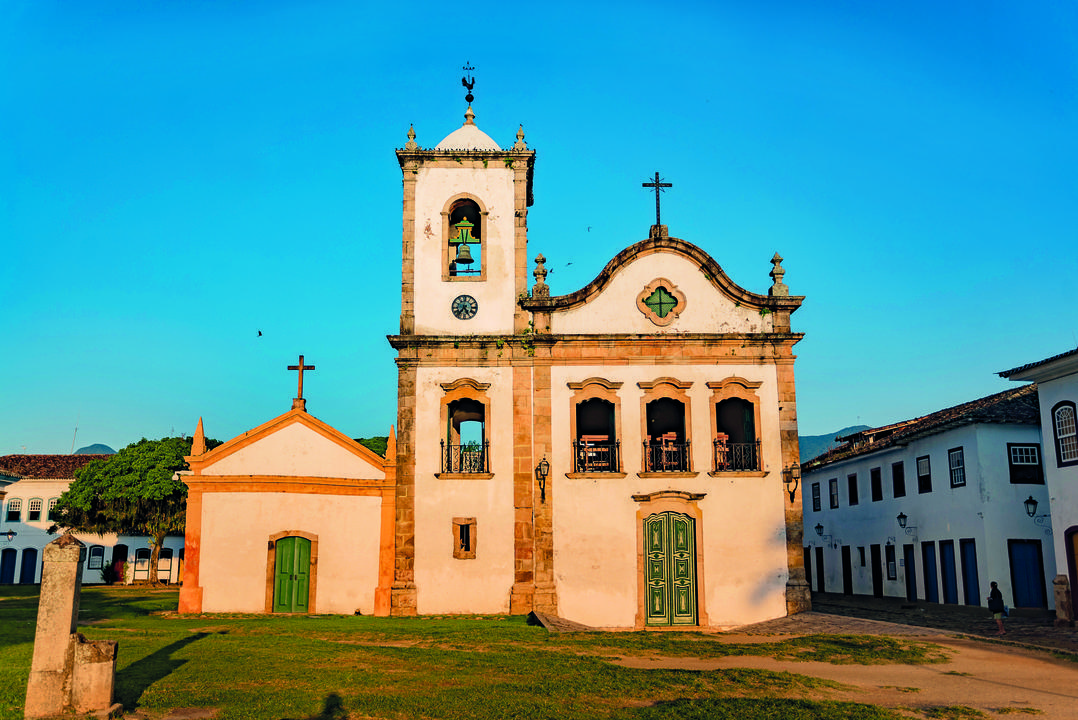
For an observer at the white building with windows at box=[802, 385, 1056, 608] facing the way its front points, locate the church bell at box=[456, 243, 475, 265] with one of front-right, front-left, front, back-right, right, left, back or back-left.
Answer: front

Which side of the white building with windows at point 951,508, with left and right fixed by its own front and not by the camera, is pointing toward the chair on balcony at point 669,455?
front

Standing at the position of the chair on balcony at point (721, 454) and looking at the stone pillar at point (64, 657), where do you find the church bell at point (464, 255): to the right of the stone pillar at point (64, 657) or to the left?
right

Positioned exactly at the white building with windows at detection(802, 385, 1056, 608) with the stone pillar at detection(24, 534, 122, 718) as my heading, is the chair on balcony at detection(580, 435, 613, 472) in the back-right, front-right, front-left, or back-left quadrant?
front-right

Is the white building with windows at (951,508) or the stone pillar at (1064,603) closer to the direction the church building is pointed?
the stone pillar

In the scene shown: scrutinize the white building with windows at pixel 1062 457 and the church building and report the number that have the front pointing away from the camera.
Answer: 0

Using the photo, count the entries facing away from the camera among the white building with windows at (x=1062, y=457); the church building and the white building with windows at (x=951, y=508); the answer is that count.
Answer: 0

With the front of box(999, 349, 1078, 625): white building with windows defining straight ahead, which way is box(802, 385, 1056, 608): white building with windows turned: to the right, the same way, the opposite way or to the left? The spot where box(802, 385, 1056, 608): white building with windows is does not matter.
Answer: the same way

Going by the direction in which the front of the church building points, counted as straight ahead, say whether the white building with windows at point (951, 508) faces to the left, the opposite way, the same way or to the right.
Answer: to the right

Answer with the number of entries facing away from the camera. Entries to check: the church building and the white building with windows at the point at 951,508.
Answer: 0

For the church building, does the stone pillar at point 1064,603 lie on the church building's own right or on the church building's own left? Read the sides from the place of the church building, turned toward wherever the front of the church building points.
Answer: on the church building's own left

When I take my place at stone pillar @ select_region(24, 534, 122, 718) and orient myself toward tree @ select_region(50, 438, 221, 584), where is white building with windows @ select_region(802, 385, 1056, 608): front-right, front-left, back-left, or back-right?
front-right

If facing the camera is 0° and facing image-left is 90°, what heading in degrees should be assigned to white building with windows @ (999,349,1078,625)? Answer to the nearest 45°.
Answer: approximately 45°

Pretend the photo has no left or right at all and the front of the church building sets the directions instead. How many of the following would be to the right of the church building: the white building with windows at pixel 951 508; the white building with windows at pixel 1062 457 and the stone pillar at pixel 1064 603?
0

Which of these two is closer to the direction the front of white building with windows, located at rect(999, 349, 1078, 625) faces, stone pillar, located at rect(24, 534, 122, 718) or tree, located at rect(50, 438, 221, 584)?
the stone pillar

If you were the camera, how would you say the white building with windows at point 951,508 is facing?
facing the viewer and to the left of the viewer

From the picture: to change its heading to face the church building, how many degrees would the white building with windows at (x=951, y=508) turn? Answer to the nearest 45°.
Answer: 0° — it already faces it

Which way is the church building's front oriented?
toward the camera

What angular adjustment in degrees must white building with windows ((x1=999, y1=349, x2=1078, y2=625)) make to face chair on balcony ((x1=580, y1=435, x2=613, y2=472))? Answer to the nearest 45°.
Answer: approximately 45° to its right
